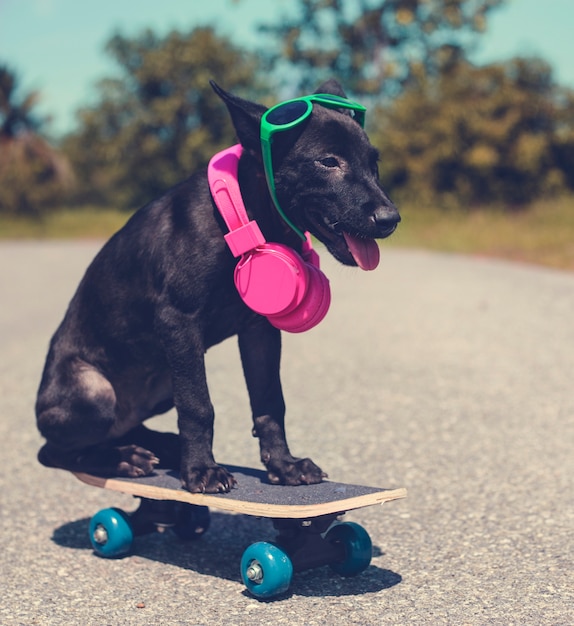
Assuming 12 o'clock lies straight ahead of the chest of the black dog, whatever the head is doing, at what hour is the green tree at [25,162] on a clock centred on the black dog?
The green tree is roughly at 7 o'clock from the black dog.

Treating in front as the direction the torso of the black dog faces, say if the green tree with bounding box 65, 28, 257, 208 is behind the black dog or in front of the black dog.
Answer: behind

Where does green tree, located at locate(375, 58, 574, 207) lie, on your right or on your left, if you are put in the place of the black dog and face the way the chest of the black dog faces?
on your left

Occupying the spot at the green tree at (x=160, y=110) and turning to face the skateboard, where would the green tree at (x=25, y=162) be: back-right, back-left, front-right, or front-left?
back-right

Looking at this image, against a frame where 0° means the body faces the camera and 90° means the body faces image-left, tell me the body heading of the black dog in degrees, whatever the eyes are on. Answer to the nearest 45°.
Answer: approximately 315°
